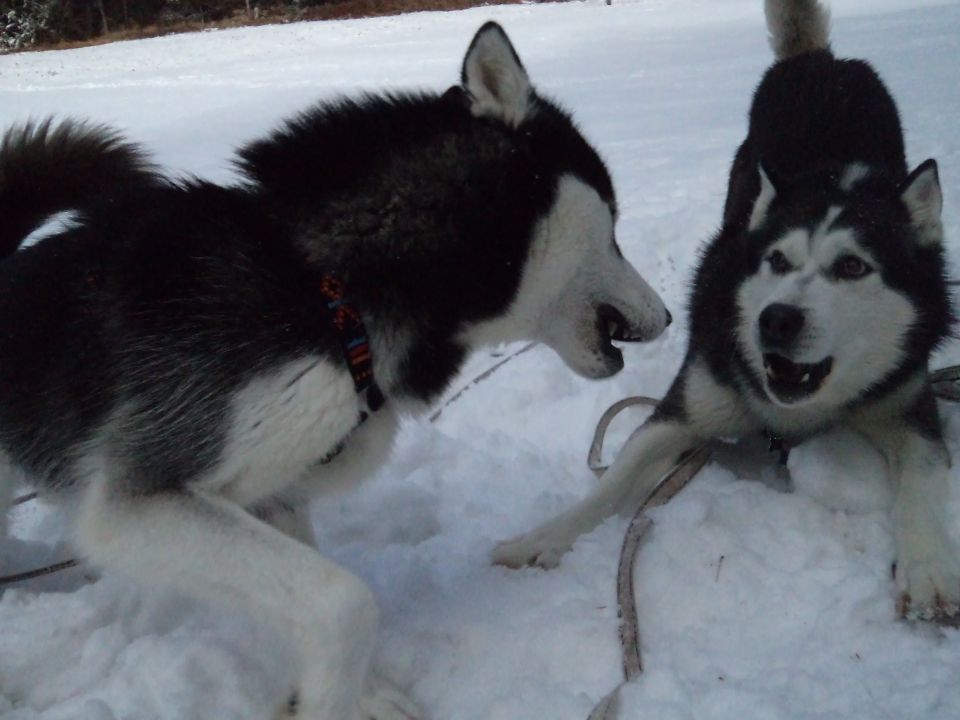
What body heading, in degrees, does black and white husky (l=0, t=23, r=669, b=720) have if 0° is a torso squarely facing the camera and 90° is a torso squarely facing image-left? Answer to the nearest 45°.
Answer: approximately 270°

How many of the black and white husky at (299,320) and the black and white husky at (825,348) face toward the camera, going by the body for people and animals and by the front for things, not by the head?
1

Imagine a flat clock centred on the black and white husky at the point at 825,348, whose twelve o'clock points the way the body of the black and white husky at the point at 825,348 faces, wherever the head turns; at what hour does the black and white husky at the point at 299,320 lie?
the black and white husky at the point at 299,320 is roughly at 2 o'clock from the black and white husky at the point at 825,348.

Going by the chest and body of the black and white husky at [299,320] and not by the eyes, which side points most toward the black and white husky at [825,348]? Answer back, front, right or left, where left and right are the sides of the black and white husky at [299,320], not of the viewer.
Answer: front

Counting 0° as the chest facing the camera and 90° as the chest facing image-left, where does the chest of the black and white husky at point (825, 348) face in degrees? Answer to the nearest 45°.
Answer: approximately 0°

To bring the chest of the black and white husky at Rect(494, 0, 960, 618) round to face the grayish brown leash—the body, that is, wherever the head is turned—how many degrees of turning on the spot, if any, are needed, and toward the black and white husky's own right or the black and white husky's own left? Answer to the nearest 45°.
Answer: approximately 45° to the black and white husky's own right
